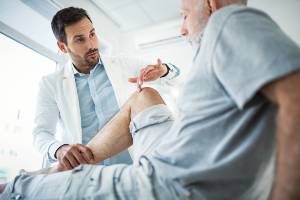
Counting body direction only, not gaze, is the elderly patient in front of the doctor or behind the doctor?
in front

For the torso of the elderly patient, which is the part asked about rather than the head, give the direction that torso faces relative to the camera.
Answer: to the viewer's left

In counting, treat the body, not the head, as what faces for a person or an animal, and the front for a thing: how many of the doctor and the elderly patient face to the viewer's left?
1

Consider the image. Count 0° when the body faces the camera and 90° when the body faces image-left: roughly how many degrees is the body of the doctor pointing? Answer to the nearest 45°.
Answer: approximately 315°
